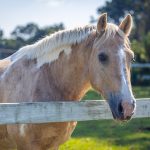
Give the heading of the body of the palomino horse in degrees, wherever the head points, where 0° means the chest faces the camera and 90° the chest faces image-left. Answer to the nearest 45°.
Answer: approximately 270°
